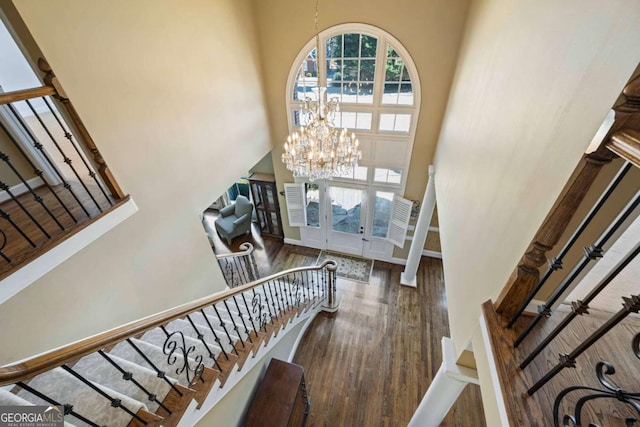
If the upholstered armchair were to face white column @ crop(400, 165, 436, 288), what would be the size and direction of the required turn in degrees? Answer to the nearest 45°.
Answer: approximately 90° to its left

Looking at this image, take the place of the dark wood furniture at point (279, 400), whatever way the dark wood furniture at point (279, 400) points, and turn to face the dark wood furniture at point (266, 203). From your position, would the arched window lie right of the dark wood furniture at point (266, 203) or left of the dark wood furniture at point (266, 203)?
right

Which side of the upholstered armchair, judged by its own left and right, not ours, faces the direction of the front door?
left

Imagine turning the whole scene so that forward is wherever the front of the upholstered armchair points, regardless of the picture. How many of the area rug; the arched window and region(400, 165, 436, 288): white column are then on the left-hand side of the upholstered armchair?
3

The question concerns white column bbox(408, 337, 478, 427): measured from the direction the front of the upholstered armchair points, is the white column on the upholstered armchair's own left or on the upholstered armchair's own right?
on the upholstered armchair's own left

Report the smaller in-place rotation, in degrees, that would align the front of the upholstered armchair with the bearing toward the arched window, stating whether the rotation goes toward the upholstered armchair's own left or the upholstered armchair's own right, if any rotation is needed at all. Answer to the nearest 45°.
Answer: approximately 90° to the upholstered armchair's own left

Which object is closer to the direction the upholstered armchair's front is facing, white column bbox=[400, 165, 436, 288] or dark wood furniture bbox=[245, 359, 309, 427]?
the dark wood furniture
